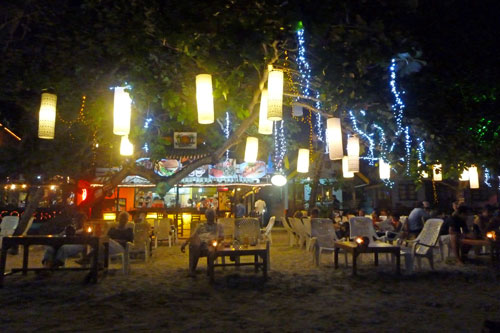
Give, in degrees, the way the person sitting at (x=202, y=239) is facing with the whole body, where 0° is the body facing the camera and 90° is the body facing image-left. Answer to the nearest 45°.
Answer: approximately 45°

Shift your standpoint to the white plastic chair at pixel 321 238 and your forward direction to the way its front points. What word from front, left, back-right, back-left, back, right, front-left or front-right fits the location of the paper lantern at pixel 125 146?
back-left

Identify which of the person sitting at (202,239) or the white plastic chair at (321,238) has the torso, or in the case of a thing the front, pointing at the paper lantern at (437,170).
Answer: the white plastic chair

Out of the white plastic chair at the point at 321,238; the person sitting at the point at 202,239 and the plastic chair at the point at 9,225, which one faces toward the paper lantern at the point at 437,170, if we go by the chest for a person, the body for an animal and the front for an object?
the white plastic chair

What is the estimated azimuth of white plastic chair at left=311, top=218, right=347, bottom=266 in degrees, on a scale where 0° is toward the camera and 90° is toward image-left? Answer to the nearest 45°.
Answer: approximately 225°

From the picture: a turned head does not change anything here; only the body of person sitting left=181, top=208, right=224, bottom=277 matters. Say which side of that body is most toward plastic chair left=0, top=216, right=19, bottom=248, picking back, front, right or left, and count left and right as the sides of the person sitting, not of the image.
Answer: right

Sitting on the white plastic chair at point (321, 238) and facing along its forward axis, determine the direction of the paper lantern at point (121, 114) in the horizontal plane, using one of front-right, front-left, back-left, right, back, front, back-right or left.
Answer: back

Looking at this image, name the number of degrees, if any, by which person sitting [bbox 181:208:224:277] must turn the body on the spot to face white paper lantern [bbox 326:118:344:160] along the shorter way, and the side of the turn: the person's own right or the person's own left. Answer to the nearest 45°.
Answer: approximately 135° to the person's own left

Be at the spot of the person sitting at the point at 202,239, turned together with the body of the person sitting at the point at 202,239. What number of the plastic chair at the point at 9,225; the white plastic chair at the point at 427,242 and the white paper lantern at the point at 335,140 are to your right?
1
